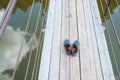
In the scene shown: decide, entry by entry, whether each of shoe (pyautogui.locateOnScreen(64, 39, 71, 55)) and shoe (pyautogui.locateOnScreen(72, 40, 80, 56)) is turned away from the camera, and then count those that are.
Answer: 2

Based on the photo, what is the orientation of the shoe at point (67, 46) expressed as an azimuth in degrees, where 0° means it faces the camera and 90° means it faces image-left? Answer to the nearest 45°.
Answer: approximately 180°

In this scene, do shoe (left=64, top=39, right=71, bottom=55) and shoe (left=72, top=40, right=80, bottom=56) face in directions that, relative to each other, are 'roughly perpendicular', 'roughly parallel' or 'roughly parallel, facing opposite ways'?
roughly parallel

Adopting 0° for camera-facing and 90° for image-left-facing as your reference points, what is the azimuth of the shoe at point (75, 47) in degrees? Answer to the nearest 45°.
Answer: approximately 180°
